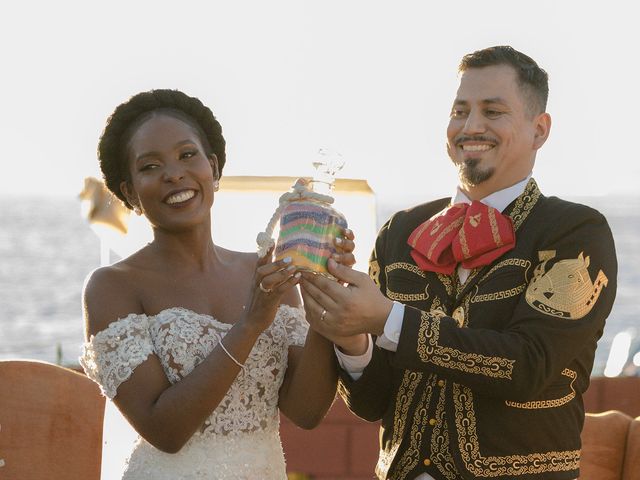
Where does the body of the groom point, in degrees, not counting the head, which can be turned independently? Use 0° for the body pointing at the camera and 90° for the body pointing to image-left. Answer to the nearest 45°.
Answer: approximately 45°

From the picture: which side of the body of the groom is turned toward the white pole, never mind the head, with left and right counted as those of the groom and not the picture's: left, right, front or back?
right

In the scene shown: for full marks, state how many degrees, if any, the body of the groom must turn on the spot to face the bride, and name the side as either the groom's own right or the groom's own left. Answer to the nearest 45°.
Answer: approximately 45° to the groom's own right

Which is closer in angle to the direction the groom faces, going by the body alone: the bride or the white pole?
the bride
